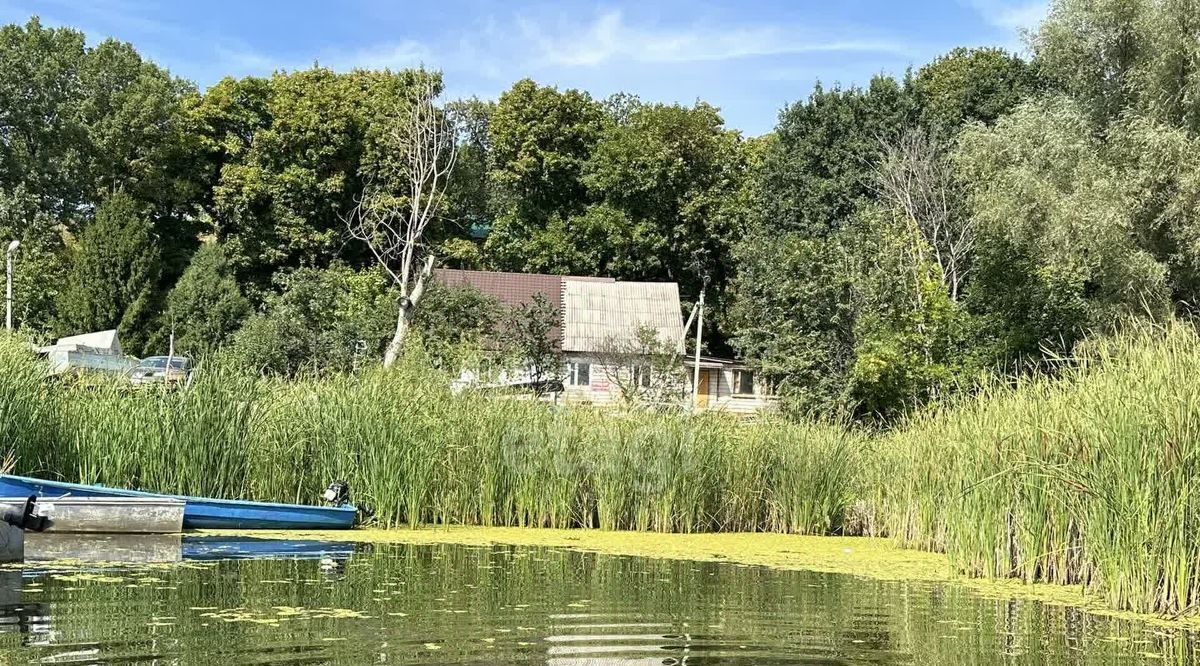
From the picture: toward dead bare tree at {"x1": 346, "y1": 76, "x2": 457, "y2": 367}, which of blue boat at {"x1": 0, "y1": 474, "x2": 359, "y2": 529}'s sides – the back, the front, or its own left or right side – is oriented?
right

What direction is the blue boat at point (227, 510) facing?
to the viewer's left

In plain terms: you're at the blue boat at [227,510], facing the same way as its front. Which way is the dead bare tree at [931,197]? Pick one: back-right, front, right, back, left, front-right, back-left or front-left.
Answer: back-right
